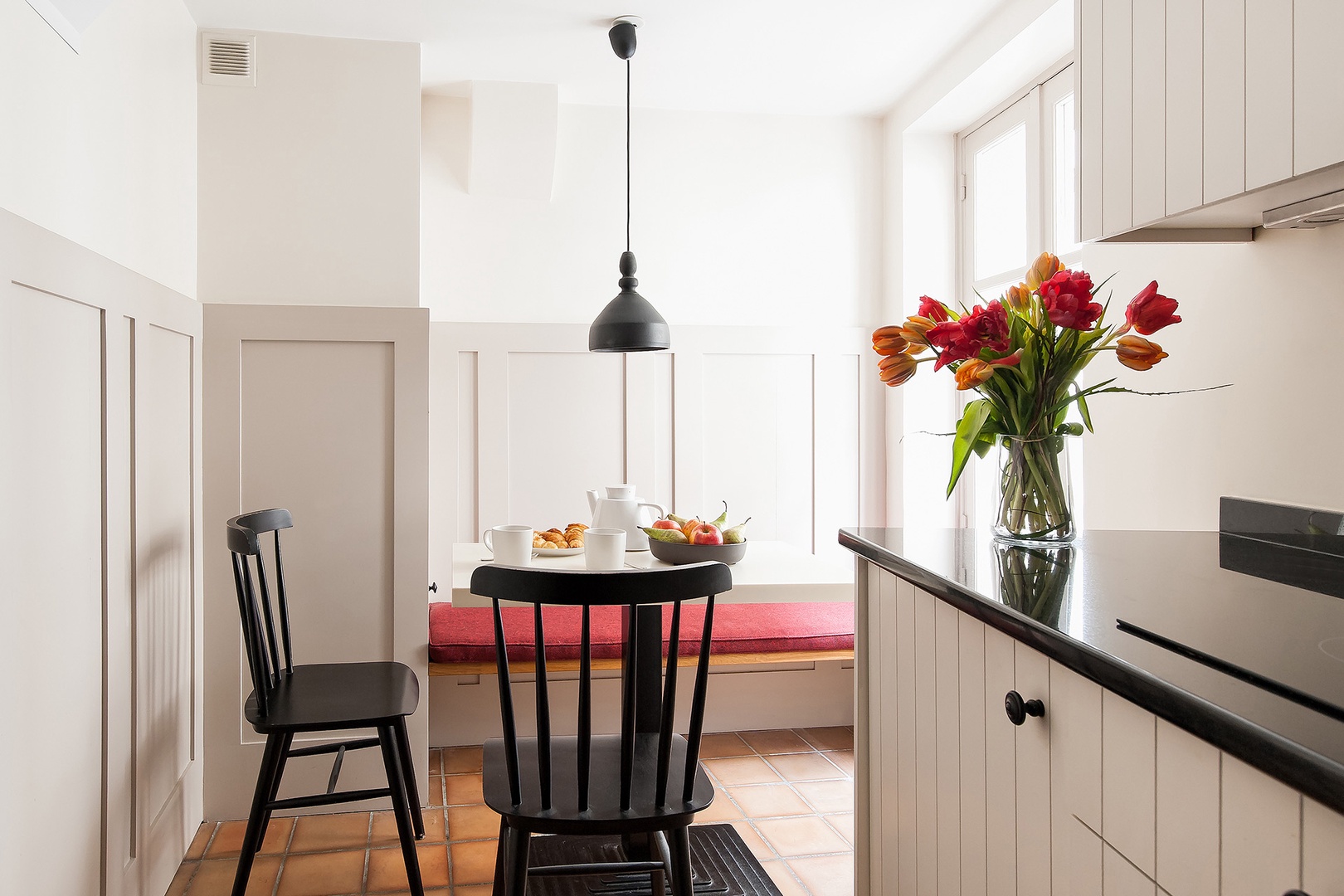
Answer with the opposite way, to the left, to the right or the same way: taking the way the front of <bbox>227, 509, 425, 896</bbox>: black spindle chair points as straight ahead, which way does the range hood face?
the opposite way

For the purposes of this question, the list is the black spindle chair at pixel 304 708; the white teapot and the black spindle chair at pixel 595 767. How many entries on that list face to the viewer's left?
1

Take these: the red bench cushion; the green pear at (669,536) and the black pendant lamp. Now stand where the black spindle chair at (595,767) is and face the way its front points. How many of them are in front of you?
3

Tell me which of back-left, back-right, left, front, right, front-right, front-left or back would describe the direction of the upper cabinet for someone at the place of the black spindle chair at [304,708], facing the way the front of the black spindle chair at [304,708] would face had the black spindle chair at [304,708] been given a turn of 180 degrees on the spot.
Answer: back-left

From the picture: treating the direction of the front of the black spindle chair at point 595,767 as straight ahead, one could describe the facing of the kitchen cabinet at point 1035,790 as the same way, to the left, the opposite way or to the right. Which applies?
to the left

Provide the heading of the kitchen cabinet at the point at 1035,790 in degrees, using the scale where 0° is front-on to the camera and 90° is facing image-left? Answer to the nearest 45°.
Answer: approximately 45°

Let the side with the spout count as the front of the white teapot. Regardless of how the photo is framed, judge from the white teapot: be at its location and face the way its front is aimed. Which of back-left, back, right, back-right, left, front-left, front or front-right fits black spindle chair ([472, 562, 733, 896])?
left

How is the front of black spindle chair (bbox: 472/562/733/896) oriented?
away from the camera

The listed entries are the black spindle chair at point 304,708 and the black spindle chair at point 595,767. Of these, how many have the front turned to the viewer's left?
0

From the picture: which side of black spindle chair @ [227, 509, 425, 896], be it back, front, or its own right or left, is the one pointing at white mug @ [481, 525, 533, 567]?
front

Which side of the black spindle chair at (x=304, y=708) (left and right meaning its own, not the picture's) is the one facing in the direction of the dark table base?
front

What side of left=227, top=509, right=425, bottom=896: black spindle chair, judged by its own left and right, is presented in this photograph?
right

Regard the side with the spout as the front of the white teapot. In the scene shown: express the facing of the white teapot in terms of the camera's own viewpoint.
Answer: facing to the left of the viewer

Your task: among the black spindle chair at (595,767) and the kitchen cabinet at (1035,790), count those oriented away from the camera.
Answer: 1

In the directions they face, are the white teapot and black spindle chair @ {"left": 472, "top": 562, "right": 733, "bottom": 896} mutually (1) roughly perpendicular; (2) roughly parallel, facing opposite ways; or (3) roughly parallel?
roughly perpendicular
